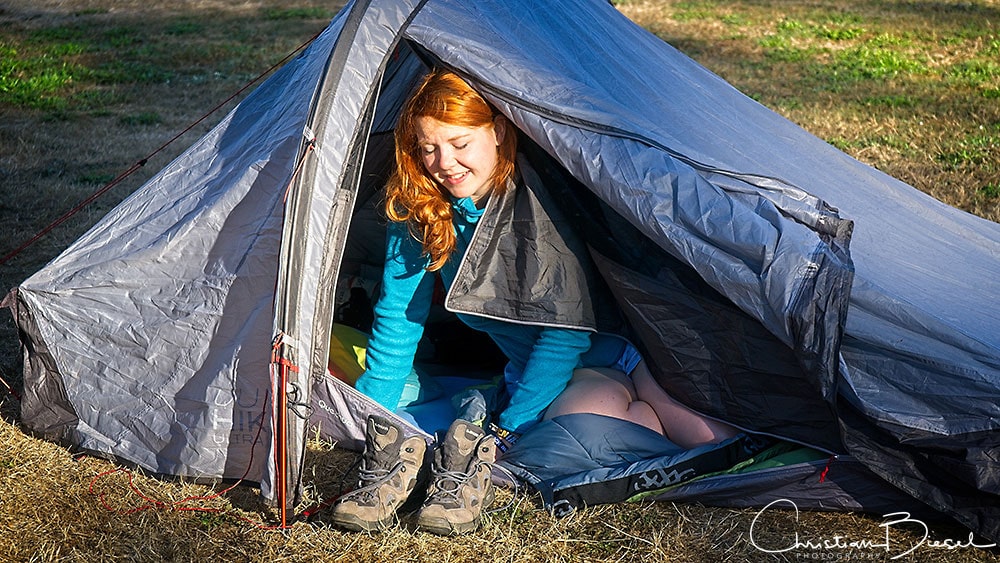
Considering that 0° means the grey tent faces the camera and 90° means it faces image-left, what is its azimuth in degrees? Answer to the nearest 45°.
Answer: approximately 0°

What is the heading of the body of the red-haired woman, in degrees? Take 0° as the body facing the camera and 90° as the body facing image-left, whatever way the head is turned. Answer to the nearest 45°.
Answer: approximately 0°
